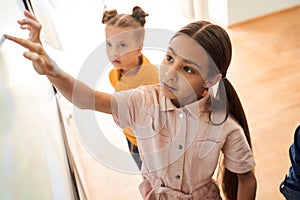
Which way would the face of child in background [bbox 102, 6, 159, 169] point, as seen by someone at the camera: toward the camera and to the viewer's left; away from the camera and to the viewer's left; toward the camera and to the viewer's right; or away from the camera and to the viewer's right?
toward the camera and to the viewer's left

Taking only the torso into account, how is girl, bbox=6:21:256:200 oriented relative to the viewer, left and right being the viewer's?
facing the viewer and to the left of the viewer

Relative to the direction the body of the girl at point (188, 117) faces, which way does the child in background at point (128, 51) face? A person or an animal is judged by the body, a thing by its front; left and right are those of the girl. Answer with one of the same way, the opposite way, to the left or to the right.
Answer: the same way
